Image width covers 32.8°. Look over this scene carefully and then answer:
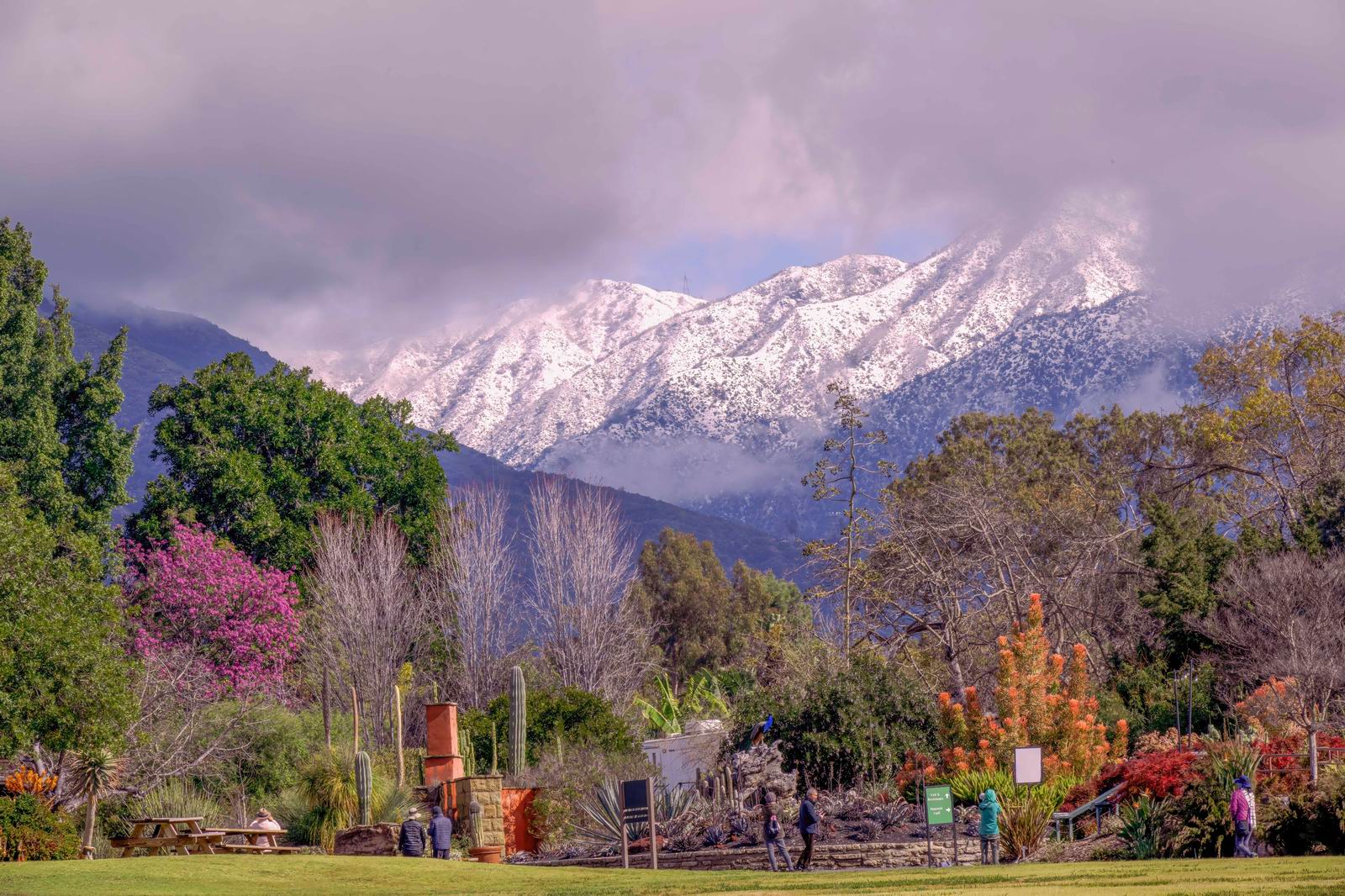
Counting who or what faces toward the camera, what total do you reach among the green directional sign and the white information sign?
2

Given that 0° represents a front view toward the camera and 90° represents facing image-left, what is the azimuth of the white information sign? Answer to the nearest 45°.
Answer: approximately 0°

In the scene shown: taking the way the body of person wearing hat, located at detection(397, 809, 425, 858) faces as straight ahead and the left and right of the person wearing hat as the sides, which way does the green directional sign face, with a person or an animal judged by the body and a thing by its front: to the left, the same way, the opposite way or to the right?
the opposite way

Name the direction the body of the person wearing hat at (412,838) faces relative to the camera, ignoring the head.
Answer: away from the camera

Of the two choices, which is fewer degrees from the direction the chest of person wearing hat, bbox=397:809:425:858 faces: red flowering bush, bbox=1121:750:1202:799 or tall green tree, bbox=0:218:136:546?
the tall green tree

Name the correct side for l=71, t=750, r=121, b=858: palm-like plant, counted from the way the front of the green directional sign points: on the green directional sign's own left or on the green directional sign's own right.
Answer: on the green directional sign's own right

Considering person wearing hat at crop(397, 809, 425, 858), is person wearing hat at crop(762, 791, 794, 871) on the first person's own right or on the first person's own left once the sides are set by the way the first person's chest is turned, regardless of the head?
on the first person's own right

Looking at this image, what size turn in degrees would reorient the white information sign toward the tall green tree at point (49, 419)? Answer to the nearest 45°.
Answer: approximately 135° to its right

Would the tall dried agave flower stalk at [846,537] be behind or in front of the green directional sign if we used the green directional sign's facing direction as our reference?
behind

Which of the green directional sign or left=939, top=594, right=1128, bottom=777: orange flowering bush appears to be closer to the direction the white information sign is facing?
the green directional sign

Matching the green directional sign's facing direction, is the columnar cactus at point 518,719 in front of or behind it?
behind

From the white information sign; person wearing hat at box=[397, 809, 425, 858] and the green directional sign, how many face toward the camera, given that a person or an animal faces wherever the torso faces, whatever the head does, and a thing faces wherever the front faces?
2

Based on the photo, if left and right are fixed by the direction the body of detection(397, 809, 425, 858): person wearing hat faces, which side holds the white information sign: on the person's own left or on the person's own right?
on the person's own right

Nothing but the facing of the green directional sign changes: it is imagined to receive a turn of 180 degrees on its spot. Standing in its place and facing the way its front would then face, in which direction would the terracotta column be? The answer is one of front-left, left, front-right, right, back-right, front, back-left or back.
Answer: front-left
